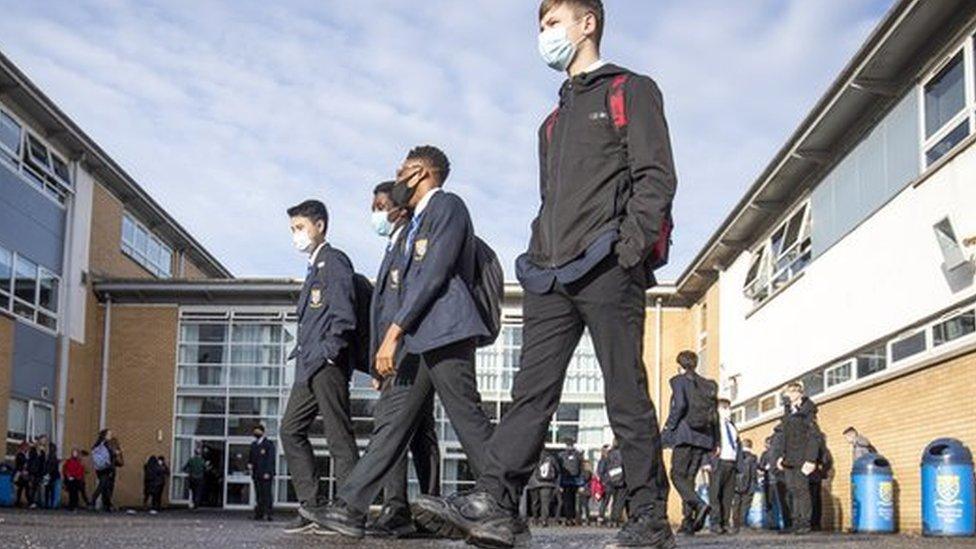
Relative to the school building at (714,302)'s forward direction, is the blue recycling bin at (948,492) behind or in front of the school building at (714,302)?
in front

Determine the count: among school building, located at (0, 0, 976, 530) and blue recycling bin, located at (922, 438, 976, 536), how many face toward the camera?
2

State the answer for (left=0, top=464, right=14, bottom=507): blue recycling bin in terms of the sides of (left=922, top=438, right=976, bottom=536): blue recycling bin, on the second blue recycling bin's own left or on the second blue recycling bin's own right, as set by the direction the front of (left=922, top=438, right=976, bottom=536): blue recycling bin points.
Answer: on the second blue recycling bin's own right

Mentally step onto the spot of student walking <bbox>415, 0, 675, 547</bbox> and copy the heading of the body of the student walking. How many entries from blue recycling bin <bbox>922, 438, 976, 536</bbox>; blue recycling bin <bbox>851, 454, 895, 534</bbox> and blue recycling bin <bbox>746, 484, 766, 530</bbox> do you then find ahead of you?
0

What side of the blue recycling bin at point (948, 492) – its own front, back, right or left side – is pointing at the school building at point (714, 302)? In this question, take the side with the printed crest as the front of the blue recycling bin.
back

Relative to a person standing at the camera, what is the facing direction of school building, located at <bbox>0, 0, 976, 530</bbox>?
facing the viewer

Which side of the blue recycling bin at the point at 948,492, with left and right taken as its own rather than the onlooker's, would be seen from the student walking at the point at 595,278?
front

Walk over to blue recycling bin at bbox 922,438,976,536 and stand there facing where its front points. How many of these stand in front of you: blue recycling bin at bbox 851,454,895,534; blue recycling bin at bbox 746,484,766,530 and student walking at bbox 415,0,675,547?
1

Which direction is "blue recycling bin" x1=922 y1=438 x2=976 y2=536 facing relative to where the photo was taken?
toward the camera

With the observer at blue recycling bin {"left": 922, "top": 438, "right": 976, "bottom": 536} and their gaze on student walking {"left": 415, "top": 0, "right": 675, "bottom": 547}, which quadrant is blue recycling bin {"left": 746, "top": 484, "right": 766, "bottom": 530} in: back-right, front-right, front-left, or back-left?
back-right
